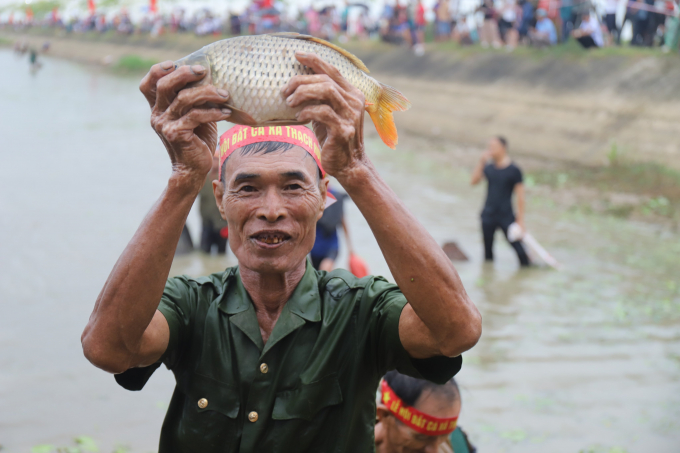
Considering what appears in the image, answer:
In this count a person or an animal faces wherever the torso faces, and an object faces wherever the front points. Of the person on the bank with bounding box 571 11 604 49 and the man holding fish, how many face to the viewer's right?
0

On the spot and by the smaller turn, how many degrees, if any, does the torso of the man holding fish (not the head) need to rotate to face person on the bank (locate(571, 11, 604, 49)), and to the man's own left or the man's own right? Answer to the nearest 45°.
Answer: approximately 135° to the man's own left

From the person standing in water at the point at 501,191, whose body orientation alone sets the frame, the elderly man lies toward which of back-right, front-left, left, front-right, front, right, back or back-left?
front-left

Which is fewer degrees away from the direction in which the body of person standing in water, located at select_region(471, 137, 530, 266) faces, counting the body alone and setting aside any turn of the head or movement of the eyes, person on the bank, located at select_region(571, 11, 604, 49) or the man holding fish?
the man holding fish

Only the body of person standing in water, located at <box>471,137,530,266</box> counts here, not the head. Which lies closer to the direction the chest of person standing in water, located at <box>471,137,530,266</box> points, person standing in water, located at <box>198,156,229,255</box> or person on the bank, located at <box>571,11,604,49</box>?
the person standing in water

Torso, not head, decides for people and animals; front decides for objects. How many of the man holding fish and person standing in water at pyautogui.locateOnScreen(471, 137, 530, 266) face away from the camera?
0

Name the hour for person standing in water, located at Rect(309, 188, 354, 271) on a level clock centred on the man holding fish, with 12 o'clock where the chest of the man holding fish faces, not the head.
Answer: The person standing in water is roughly at 6 o'clock from the man holding fish.

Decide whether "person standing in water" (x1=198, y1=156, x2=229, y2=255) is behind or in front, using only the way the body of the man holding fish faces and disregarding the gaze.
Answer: behind

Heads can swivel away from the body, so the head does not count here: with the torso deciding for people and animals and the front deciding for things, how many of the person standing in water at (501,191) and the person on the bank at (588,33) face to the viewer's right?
0

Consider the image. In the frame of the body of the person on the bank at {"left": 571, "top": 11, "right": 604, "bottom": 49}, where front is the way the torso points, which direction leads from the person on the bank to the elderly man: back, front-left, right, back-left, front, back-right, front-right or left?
front-left

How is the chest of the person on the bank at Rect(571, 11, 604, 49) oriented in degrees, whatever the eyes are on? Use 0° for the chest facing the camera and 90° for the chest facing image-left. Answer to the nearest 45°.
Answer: approximately 45°
